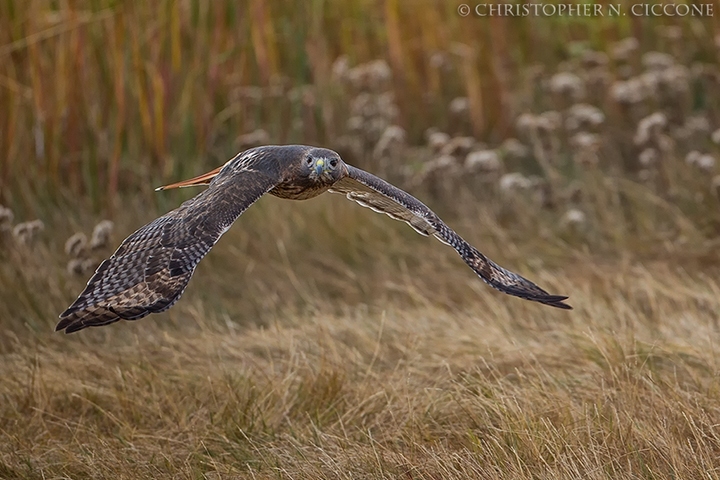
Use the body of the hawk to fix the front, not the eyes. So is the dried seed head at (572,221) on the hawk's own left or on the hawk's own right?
on the hawk's own left

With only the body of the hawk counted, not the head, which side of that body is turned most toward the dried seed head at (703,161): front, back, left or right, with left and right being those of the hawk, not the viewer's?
left

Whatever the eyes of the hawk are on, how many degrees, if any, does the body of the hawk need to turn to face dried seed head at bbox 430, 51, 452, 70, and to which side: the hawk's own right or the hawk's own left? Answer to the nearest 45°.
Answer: approximately 135° to the hawk's own left

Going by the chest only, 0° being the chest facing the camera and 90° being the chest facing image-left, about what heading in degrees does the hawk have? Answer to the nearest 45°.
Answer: approximately 315°

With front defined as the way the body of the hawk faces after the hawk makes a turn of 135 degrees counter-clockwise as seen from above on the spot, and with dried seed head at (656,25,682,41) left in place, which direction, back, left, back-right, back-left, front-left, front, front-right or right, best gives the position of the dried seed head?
front-right

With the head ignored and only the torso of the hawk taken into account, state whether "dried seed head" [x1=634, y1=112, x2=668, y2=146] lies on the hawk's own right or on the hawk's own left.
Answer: on the hawk's own left

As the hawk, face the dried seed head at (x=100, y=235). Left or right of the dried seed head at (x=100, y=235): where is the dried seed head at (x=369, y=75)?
right

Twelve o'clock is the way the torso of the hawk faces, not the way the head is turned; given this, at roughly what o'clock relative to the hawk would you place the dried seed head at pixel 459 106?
The dried seed head is roughly at 8 o'clock from the hawk.

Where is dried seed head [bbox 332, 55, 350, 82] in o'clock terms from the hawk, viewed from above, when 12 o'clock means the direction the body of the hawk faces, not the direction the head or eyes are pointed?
The dried seed head is roughly at 8 o'clock from the hawk.
